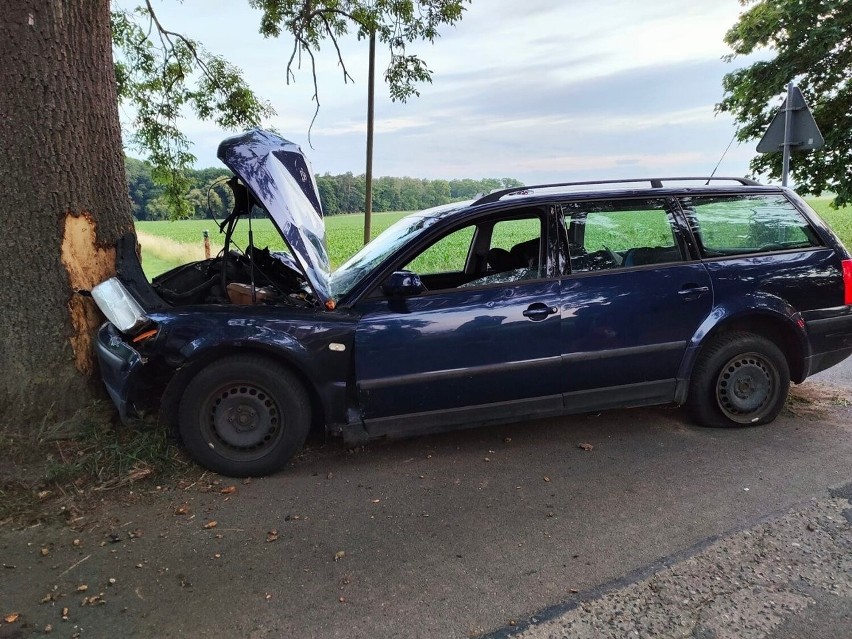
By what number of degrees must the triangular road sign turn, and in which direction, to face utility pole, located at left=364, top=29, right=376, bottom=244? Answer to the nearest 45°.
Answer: approximately 90° to its left

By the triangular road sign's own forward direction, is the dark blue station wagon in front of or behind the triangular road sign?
behind

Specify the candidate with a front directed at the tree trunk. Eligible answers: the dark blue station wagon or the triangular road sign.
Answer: the dark blue station wagon

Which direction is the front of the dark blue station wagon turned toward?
to the viewer's left

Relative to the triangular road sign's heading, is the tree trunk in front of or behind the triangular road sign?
behind

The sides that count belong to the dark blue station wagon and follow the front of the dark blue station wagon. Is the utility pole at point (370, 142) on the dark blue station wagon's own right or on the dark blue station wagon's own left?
on the dark blue station wagon's own right

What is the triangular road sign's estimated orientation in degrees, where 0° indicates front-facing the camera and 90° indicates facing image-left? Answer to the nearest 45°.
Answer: approximately 180°

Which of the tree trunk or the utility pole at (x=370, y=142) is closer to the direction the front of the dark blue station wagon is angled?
the tree trunk

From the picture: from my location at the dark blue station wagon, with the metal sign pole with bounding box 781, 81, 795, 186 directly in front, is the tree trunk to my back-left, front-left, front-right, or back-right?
back-left

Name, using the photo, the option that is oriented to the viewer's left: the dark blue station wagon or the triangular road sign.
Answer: the dark blue station wagon

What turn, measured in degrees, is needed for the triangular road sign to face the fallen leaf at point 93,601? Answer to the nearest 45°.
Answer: approximately 180°

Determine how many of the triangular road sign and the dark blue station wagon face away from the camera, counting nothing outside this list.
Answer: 1
